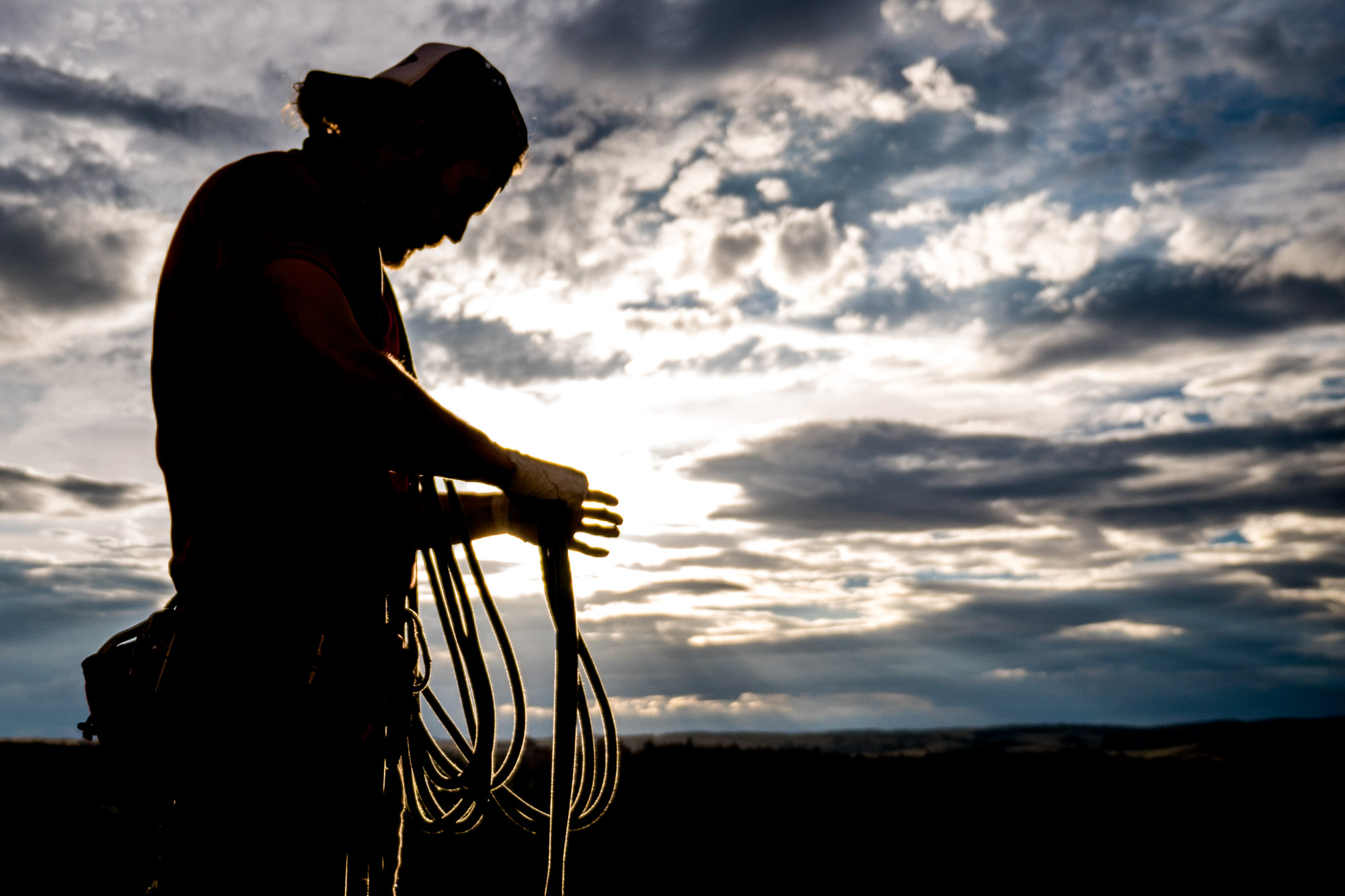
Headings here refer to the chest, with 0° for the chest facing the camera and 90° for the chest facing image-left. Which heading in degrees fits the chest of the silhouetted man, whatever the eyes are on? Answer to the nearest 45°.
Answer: approximately 270°

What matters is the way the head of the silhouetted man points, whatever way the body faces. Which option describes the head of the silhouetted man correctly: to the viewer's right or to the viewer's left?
to the viewer's right
